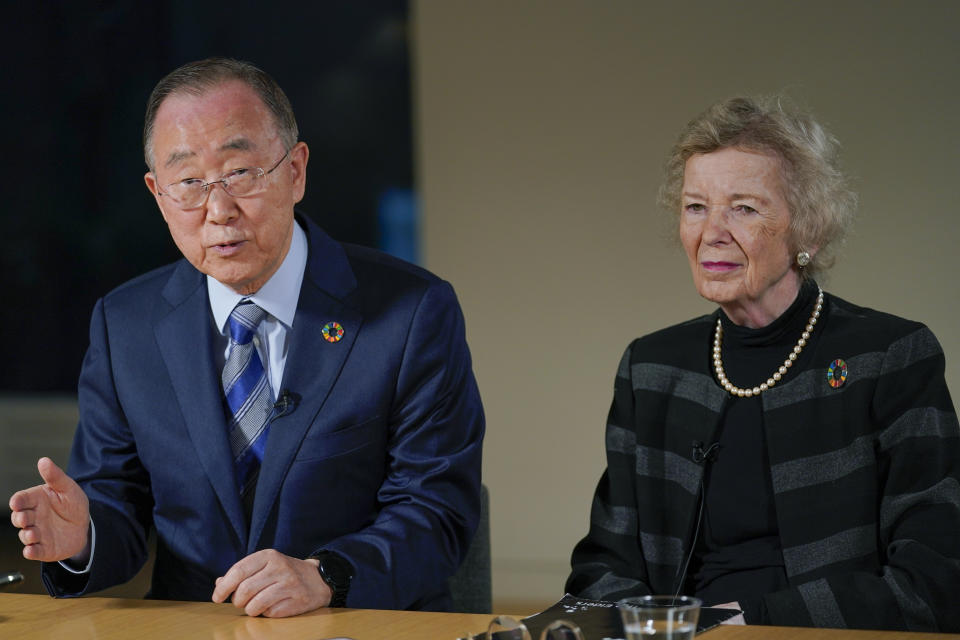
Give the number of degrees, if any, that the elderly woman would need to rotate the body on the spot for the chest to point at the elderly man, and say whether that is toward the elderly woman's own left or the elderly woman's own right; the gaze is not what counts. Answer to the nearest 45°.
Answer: approximately 45° to the elderly woman's own right

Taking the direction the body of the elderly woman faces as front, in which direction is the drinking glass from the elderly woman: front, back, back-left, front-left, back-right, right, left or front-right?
front-left

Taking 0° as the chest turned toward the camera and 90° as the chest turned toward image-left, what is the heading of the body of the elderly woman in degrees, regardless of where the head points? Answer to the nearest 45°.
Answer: approximately 45°
